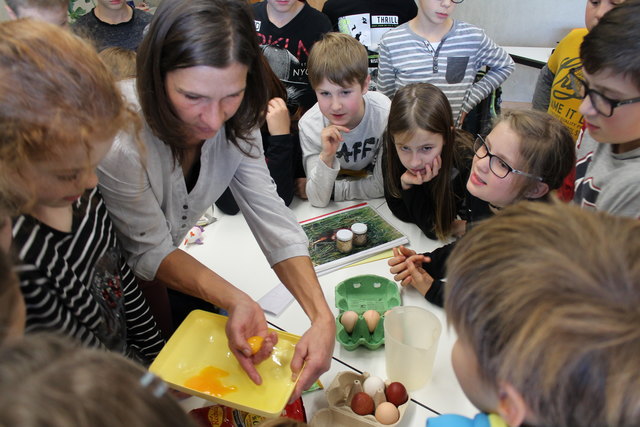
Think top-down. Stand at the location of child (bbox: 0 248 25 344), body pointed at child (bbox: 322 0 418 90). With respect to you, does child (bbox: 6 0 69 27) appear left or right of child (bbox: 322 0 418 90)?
left

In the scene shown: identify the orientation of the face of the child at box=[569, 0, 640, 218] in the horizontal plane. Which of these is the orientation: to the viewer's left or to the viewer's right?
to the viewer's left

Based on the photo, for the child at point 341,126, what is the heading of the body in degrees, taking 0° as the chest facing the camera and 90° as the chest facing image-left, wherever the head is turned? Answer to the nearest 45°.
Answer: approximately 0°

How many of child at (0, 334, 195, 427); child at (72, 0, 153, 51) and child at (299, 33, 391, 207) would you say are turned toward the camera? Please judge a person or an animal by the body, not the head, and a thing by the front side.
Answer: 2

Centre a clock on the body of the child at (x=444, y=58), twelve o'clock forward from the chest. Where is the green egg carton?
The green egg carton is roughly at 12 o'clock from the child.
